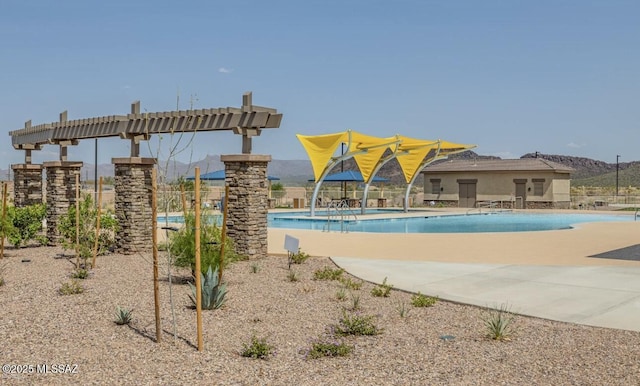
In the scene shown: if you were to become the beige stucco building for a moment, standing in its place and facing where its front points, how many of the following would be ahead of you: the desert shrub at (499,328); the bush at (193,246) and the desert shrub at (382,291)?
3

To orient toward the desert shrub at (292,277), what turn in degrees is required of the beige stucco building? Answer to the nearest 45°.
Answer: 0° — it already faces it

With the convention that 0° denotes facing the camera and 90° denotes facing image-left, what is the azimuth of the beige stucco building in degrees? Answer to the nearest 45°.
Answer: approximately 0°

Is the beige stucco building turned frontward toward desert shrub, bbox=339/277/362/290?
yes

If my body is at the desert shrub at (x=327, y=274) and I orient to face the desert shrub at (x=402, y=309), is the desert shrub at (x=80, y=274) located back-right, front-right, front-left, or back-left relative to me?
back-right

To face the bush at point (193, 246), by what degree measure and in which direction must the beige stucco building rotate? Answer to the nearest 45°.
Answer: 0° — it already faces it

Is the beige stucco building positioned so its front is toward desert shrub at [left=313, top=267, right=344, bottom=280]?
yes

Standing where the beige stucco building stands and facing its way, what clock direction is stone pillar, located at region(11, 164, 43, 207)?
The stone pillar is roughly at 1 o'clock from the beige stucco building.

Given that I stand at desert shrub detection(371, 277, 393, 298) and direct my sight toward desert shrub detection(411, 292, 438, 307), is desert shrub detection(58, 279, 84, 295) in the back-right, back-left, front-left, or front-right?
back-right

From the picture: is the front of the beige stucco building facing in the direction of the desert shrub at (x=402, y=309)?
yes

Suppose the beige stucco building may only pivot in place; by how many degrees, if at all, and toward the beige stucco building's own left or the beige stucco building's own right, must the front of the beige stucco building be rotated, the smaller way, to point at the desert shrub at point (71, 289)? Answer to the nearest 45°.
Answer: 0° — it already faces it
